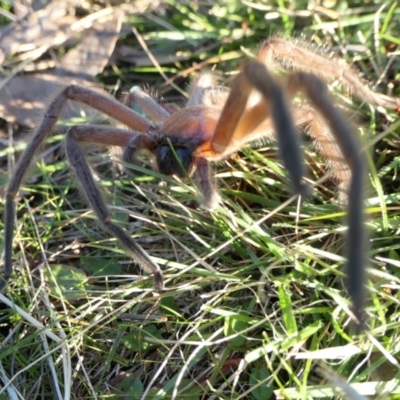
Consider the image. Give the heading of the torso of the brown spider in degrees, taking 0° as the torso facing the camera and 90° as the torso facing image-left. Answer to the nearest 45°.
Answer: approximately 45°
